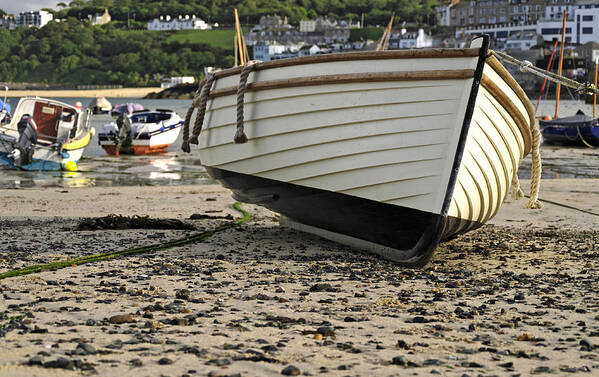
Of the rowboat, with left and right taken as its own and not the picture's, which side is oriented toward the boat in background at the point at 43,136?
back

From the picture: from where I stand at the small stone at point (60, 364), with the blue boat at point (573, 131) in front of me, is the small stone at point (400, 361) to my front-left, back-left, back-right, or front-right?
front-right

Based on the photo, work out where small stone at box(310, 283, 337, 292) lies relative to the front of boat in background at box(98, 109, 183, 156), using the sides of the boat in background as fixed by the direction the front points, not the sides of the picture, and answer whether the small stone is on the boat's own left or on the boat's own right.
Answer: on the boat's own right

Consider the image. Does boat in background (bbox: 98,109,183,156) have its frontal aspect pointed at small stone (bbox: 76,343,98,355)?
no

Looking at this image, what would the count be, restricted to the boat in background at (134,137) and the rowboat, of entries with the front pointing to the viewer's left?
0

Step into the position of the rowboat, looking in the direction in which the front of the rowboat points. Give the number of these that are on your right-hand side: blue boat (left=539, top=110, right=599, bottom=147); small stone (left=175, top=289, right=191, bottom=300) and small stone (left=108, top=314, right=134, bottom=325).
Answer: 2

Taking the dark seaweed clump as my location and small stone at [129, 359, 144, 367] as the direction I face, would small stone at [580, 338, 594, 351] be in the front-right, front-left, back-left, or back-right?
front-left

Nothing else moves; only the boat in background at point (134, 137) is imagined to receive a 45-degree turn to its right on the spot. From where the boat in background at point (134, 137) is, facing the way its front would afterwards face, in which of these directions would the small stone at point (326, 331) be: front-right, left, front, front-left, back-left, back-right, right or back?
right

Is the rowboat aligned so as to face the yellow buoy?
no

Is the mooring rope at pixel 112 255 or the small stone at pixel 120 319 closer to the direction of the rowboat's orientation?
the small stone

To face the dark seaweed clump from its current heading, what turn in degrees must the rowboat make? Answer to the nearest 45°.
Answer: approximately 180°

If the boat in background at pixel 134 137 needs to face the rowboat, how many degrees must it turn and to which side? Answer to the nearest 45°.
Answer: approximately 135° to its right

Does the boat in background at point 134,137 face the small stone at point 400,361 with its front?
no

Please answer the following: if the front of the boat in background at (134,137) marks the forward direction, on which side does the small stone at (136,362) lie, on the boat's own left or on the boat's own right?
on the boat's own right

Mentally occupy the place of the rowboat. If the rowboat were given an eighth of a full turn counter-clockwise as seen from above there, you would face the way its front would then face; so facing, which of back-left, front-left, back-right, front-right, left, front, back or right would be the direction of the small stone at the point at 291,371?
right

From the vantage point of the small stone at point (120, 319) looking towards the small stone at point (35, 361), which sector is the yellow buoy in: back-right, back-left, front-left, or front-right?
back-right

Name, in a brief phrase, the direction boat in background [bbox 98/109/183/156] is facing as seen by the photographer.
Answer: facing away from the viewer and to the right of the viewer

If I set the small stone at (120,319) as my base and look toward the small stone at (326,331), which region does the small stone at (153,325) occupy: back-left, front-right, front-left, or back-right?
front-right
